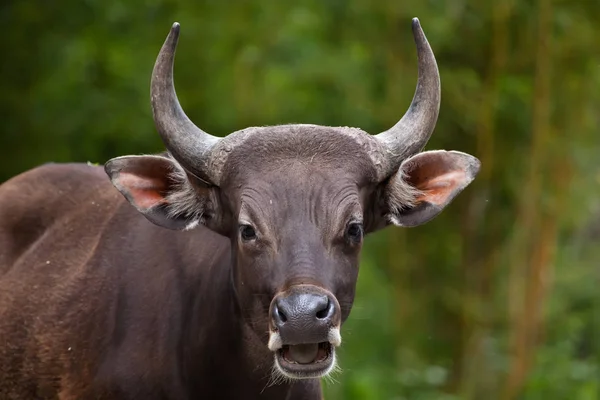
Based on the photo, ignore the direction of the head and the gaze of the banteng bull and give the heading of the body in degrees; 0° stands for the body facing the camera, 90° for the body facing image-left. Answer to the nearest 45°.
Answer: approximately 315°
